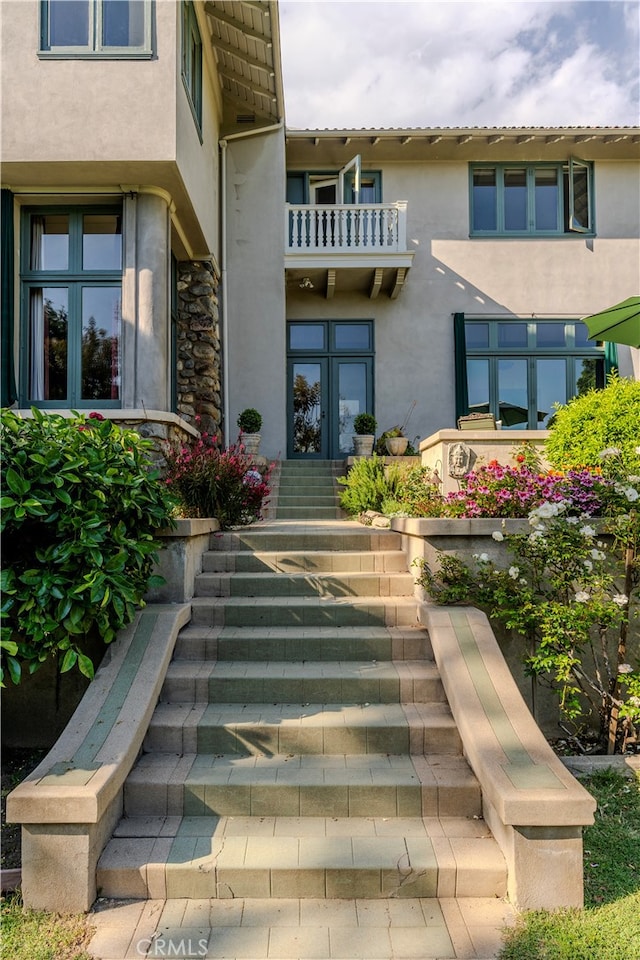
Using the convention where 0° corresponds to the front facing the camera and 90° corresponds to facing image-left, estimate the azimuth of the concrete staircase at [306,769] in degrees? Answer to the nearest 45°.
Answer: approximately 0°

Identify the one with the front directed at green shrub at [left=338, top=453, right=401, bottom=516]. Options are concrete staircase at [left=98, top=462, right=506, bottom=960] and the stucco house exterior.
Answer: the stucco house exterior

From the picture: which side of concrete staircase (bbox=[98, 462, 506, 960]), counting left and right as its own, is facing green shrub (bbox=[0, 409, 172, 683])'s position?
right

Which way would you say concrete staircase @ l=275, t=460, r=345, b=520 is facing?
toward the camera

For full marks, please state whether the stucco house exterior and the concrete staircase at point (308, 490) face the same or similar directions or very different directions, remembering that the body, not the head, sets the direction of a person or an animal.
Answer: same or similar directions

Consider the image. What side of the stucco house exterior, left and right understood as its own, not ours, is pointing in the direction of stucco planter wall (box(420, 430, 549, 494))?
front

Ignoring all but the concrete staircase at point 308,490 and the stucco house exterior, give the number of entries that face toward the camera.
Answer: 2

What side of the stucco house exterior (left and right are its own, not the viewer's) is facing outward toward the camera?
front
